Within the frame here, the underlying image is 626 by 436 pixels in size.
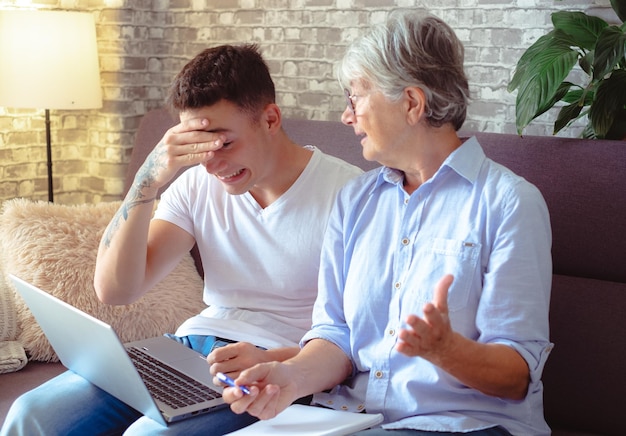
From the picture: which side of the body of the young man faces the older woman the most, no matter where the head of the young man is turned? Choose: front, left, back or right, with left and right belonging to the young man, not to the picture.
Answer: left

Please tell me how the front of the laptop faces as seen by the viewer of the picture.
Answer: facing away from the viewer and to the right of the viewer

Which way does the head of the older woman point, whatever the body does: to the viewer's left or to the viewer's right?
to the viewer's left

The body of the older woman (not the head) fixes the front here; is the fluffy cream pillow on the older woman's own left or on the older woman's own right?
on the older woman's own right

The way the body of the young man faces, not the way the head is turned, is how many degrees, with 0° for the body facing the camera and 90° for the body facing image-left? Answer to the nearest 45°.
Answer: approximately 45°

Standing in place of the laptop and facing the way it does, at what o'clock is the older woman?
The older woman is roughly at 2 o'clock from the laptop.

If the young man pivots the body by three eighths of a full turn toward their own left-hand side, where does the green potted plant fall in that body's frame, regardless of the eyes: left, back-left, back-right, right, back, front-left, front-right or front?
front

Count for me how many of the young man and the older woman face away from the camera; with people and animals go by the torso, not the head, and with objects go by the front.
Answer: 0

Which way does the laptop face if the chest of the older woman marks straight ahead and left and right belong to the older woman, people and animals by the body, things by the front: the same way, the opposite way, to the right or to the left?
the opposite way

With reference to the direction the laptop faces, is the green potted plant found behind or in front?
in front

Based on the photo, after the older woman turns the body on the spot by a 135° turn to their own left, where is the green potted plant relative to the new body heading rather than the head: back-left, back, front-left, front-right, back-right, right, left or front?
front-left

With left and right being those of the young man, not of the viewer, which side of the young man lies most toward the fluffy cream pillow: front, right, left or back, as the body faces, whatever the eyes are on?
right
